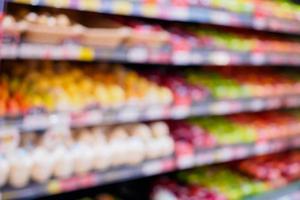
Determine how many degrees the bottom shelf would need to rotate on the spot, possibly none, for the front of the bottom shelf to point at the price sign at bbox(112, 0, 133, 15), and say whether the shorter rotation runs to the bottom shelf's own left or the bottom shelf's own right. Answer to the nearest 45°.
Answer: approximately 90° to the bottom shelf's own right

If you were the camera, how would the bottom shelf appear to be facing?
facing the viewer and to the right of the viewer

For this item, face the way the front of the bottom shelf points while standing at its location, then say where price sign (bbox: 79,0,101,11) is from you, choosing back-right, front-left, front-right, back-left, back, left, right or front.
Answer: right

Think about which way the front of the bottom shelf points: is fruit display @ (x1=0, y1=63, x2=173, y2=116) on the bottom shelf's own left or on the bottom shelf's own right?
on the bottom shelf's own right

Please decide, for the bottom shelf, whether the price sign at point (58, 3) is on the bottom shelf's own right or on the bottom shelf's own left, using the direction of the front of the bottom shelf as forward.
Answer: on the bottom shelf's own right
